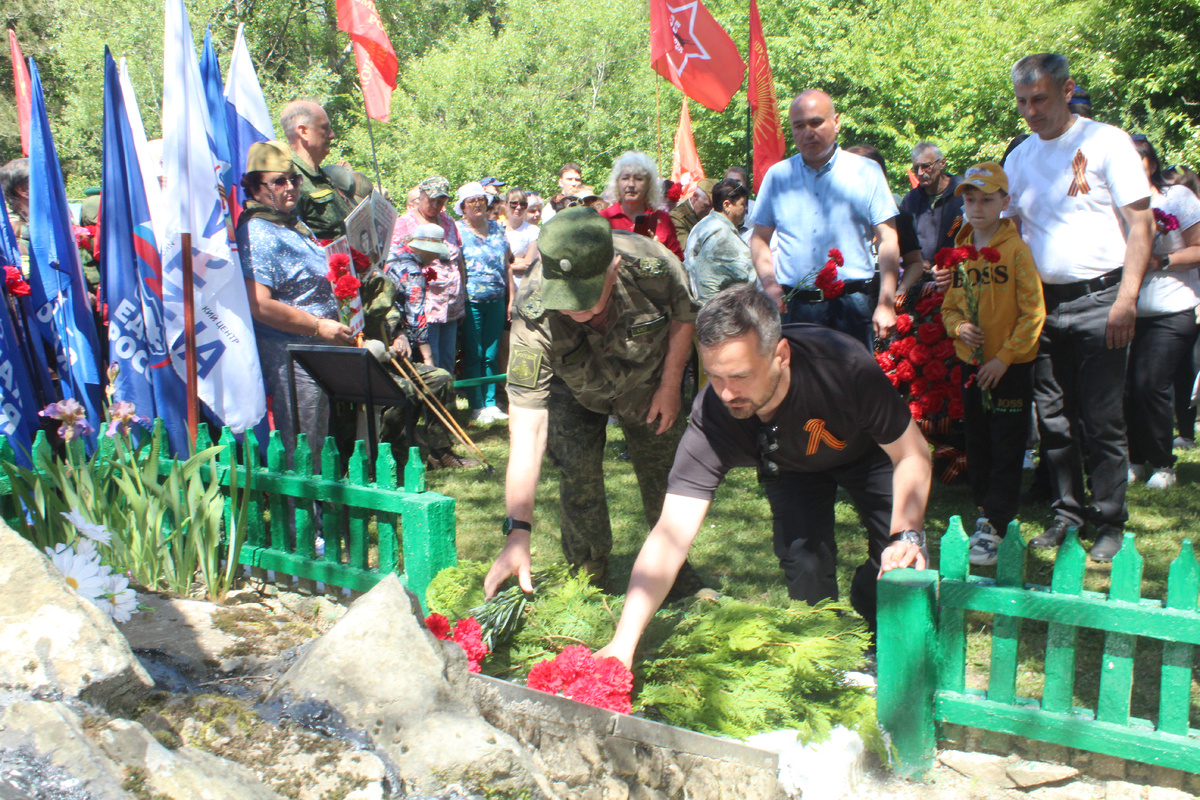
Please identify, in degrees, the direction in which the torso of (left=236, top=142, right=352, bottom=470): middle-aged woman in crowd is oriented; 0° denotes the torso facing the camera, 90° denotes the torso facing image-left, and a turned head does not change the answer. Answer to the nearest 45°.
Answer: approximately 315°

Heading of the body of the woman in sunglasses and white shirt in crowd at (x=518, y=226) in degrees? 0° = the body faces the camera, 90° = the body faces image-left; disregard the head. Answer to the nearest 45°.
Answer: approximately 0°

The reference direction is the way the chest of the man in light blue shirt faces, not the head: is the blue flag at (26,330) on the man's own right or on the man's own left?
on the man's own right

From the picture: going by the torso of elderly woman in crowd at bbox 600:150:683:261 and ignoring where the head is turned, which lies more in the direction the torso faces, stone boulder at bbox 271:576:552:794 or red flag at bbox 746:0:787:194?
the stone boulder

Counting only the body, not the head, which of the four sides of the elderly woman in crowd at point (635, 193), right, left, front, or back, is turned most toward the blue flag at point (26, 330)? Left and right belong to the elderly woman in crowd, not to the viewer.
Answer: front

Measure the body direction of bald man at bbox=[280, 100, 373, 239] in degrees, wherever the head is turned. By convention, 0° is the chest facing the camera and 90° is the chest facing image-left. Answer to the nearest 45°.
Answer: approximately 270°

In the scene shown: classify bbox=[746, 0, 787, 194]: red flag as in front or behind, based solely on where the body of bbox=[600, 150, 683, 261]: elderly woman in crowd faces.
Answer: behind
